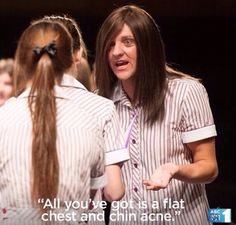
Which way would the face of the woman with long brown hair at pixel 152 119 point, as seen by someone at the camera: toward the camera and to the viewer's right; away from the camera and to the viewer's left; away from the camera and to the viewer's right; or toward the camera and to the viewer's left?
toward the camera and to the viewer's left

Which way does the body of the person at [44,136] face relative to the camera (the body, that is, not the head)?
away from the camera

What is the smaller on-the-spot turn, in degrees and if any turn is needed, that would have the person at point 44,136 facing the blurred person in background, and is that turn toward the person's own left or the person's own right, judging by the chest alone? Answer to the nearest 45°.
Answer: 0° — they already face them

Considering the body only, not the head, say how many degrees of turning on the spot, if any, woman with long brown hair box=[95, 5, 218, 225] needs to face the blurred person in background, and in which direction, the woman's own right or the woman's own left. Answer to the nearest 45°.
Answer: approximately 90° to the woman's own right

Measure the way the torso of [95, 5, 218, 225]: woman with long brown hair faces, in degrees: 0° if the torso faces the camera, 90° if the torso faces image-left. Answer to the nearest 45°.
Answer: approximately 45°

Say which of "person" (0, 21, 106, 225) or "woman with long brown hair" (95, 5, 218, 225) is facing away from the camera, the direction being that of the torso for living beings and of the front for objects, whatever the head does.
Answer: the person
